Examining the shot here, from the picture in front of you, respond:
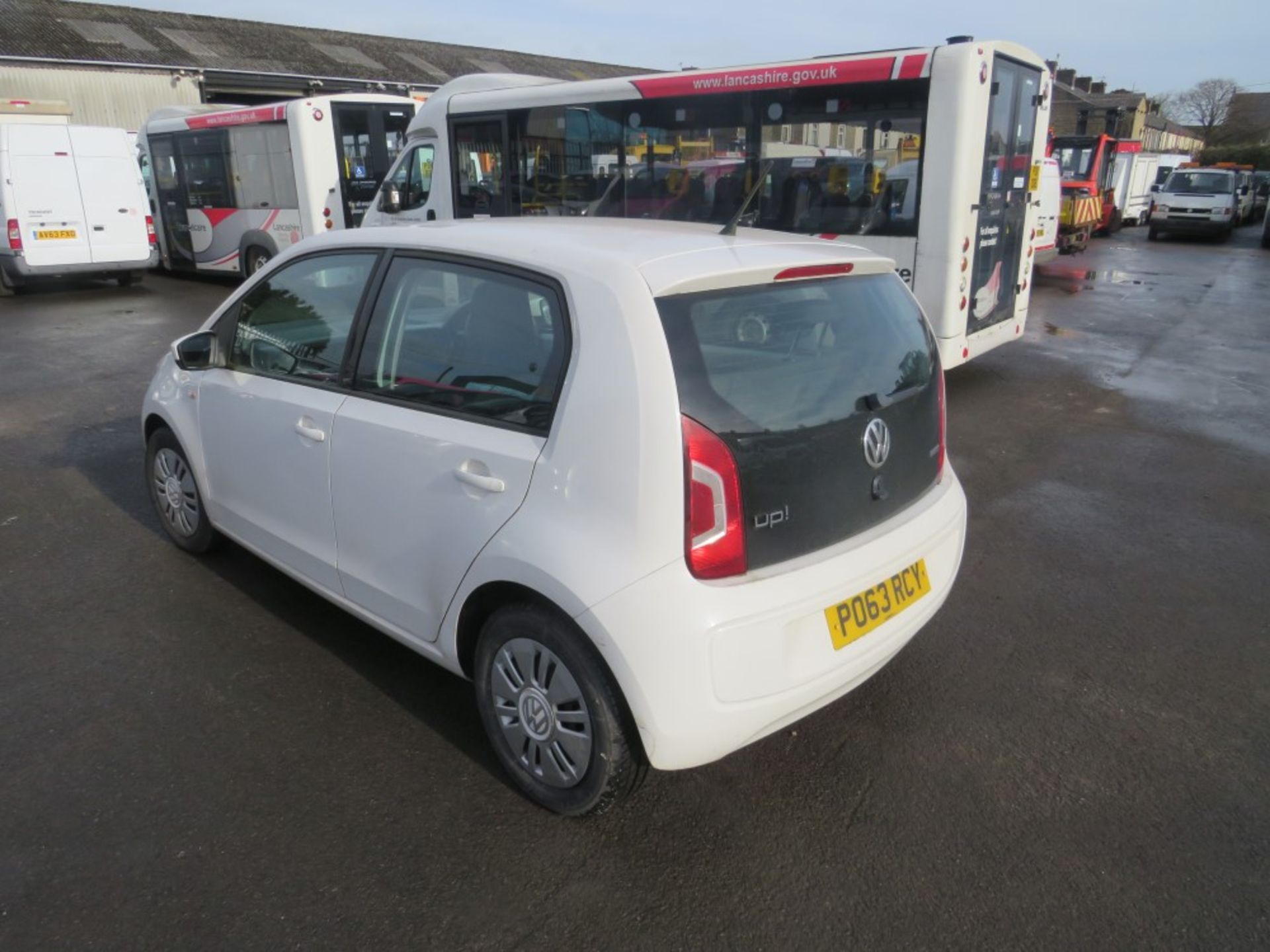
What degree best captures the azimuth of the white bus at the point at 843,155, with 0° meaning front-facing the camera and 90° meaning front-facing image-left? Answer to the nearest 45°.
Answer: approximately 135°

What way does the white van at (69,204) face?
away from the camera

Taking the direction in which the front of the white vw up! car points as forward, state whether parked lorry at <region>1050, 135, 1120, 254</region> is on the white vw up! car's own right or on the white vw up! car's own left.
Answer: on the white vw up! car's own right

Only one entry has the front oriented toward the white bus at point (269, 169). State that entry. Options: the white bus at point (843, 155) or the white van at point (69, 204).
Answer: the white bus at point (843, 155)

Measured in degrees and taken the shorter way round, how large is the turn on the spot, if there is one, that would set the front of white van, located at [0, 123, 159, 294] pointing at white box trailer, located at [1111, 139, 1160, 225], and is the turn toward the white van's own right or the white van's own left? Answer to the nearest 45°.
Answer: approximately 90° to the white van's own right

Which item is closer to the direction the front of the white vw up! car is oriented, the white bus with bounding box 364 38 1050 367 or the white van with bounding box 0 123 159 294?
the white van

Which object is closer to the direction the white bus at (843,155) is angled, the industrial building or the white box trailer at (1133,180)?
the industrial building

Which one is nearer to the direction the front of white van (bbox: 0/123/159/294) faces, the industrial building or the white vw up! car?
the industrial building

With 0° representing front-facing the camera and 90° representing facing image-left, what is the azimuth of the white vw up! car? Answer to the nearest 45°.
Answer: approximately 135°

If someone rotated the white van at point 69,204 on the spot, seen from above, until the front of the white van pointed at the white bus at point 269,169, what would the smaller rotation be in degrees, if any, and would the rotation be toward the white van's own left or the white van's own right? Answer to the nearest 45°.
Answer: approximately 90° to the white van's own right
